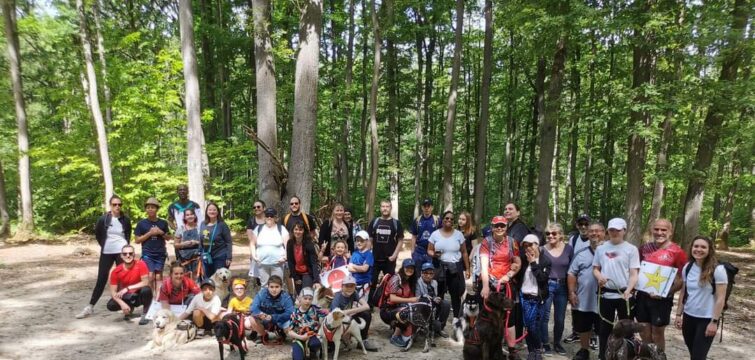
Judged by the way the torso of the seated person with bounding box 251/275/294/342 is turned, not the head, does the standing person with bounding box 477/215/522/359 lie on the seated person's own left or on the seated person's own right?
on the seated person's own left

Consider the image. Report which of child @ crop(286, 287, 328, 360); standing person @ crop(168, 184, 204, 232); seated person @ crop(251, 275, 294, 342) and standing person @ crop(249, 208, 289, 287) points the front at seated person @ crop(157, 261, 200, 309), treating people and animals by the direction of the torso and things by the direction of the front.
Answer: standing person @ crop(168, 184, 204, 232)

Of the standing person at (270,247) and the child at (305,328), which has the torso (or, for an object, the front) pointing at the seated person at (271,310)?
the standing person

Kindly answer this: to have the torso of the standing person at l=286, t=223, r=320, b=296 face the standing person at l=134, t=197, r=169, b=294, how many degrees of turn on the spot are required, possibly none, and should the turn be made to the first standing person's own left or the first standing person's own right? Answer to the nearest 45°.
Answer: approximately 90° to the first standing person's own right

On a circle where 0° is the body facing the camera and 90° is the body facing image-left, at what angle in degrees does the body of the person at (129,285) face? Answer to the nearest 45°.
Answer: approximately 0°

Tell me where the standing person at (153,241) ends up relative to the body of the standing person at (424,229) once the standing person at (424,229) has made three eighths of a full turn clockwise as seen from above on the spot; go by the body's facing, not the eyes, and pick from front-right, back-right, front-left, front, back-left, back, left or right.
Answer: front-left

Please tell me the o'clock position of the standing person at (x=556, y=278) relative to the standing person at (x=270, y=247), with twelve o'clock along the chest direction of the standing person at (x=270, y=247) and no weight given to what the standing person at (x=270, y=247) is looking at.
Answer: the standing person at (x=556, y=278) is roughly at 10 o'clock from the standing person at (x=270, y=247).

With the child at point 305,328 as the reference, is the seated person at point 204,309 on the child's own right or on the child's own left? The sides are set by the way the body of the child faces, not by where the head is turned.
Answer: on the child's own right

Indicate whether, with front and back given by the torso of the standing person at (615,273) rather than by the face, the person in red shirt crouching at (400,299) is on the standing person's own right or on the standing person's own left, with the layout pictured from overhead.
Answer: on the standing person's own right

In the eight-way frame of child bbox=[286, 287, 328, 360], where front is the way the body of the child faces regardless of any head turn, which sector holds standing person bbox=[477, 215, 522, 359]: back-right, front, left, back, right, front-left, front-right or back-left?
left

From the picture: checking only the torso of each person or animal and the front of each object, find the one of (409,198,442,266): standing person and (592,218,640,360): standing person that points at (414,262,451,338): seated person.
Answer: (409,198,442,266): standing person
